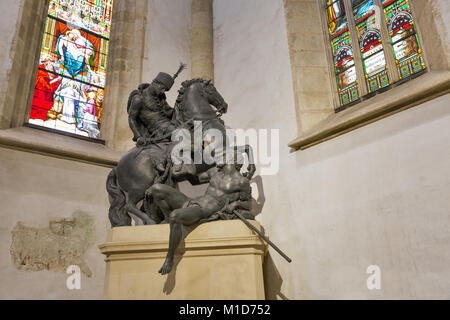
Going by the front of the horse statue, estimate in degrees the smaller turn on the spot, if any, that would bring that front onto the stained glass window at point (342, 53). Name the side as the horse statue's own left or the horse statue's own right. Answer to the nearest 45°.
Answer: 0° — it already faces it

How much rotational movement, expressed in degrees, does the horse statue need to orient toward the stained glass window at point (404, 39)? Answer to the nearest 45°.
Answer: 0° — it already faces it

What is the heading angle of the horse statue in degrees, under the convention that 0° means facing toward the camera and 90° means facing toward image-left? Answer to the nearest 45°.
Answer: approximately 270°

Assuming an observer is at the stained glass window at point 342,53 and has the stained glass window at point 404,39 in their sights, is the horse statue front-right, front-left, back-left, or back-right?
back-right

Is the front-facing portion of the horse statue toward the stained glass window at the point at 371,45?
yes
